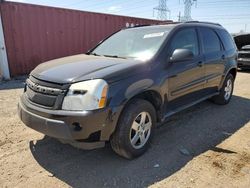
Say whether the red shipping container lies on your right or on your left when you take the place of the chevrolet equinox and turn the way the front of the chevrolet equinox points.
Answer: on your right
